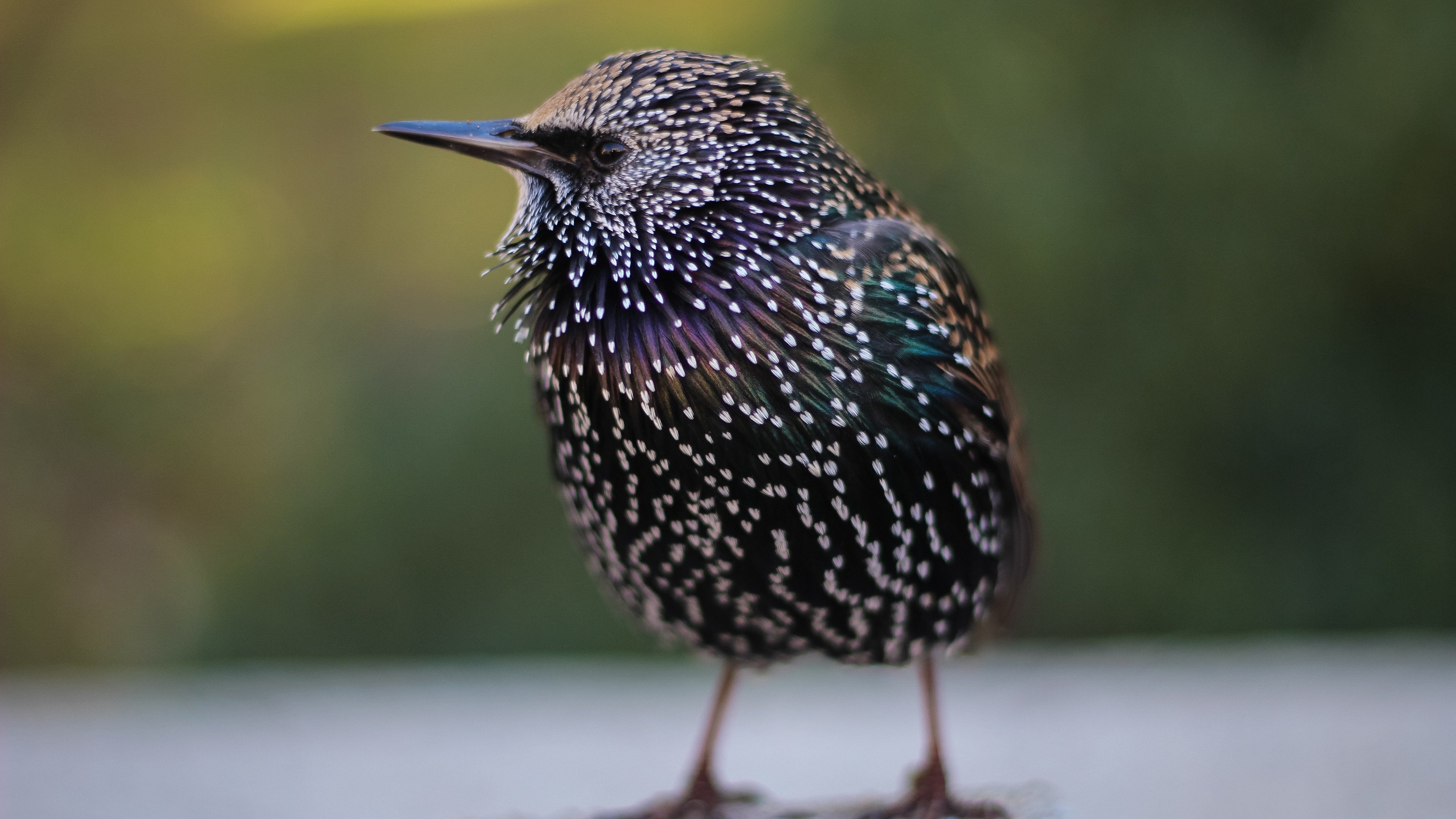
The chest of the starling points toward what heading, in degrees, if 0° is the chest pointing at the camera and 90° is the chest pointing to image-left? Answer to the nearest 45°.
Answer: approximately 45°
